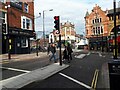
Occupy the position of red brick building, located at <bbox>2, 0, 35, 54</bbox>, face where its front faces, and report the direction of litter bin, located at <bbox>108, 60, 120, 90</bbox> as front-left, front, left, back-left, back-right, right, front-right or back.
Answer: front-right

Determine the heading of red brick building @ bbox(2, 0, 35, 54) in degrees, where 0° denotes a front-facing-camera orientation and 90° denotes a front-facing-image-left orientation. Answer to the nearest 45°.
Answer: approximately 315°
